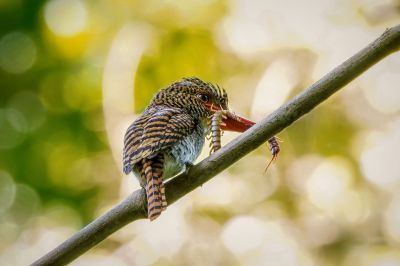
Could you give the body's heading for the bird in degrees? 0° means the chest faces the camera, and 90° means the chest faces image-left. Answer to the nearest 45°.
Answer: approximately 225°
